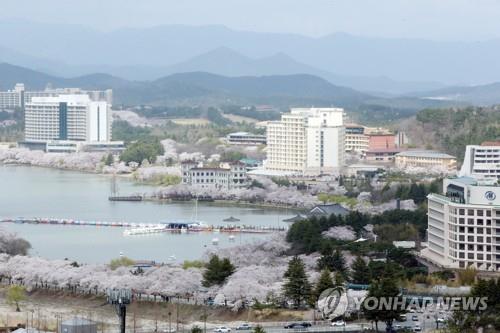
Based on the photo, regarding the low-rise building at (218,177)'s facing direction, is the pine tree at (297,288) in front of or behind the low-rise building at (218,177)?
in front

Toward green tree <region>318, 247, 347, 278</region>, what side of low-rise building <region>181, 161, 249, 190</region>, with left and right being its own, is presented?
front

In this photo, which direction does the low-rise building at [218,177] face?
toward the camera

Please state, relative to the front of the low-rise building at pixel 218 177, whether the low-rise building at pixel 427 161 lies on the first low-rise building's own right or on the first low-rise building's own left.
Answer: on the first low-rise building's own left

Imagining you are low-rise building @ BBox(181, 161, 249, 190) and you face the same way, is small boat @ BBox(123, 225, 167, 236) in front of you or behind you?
in front

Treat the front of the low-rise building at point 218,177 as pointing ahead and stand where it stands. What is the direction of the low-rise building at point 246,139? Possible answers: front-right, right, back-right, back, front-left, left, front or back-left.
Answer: back

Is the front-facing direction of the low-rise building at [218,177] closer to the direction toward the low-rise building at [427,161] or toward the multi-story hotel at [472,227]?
the multi-story hotel

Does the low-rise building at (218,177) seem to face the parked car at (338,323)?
yes

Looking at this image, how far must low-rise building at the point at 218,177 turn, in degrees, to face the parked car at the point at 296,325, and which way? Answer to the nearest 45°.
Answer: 0° — it already faces it

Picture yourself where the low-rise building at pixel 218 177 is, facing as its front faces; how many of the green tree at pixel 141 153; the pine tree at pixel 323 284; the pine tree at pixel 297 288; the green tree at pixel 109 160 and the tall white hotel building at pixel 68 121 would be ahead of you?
2

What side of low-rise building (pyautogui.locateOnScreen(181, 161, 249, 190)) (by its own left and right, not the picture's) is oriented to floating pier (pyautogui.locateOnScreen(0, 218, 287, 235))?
front
